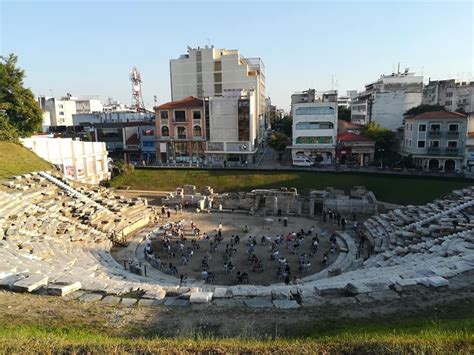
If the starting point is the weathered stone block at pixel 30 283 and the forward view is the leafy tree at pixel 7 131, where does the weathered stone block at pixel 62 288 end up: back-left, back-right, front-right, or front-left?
back-right

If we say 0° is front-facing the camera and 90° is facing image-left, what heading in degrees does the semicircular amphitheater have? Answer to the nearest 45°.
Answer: approximately 180°

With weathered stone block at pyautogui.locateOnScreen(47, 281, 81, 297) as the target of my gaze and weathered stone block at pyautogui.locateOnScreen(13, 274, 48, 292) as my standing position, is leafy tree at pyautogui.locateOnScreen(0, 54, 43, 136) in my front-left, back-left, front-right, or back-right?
back-left
